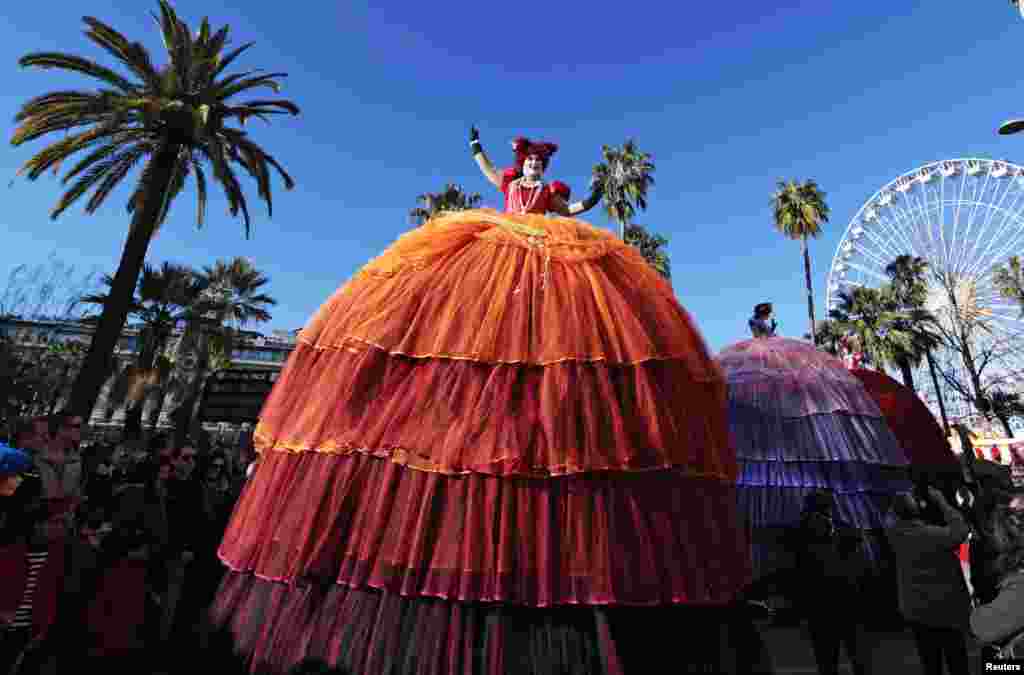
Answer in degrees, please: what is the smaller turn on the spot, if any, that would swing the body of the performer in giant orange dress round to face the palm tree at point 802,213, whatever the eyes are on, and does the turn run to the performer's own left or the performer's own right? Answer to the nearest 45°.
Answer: approximately 135° to the performer's own left

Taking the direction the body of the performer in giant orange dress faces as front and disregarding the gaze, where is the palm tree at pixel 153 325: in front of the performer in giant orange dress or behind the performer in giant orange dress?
behind

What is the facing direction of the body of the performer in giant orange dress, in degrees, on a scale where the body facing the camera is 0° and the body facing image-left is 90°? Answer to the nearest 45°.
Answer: approximately 0°

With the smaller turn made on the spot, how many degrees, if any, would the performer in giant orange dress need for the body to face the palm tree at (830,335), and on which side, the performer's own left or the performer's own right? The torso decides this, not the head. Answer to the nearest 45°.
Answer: approximately 135° to the performer's own left

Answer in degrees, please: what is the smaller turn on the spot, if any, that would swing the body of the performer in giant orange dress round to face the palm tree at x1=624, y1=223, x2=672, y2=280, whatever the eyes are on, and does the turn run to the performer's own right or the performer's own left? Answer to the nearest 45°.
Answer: approximately 180°

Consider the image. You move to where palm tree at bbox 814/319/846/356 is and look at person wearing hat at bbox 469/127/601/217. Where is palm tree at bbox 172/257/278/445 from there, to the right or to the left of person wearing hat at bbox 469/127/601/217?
right
